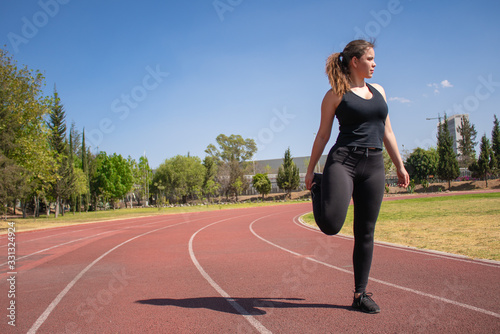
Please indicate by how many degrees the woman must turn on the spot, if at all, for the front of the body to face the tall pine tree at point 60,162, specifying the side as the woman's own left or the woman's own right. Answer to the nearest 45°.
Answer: approximately 180°

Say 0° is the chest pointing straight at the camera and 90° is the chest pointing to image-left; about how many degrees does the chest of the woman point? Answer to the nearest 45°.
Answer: approximately 315°

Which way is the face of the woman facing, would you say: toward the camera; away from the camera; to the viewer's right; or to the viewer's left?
to the viewer's right

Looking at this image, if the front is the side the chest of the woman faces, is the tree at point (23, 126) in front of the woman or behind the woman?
behind
